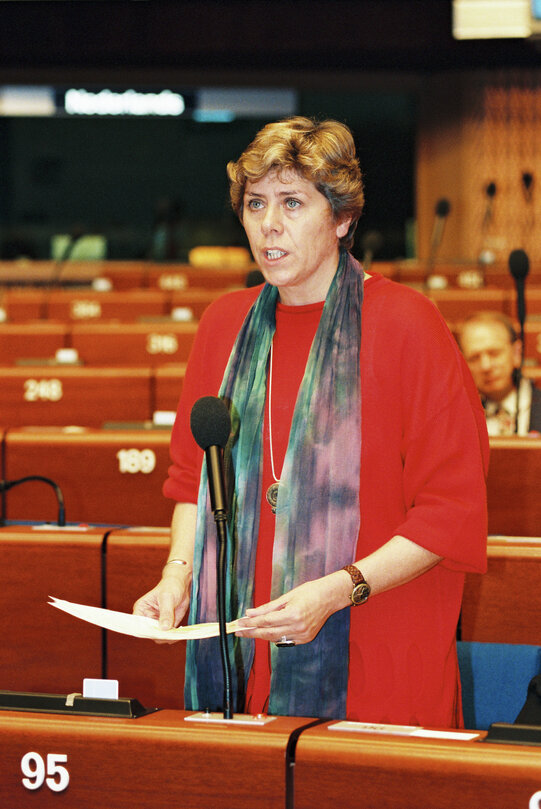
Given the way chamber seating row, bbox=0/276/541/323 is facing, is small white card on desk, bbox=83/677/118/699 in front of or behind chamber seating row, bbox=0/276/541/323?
in front

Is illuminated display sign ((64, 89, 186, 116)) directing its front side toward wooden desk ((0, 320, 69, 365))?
yes

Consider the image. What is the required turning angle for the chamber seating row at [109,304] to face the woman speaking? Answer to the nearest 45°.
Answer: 0° — it already faces them

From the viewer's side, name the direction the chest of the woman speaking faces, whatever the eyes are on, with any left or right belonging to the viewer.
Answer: facing the viewer and to the left of the viewer

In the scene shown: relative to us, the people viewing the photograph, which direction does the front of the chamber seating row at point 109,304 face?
facing the viewer

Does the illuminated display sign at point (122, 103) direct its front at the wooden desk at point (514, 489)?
yes

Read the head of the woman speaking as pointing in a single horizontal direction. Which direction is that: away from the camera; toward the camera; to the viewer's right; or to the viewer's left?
toward the camera

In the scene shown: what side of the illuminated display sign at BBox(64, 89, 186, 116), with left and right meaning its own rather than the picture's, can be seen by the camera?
front
